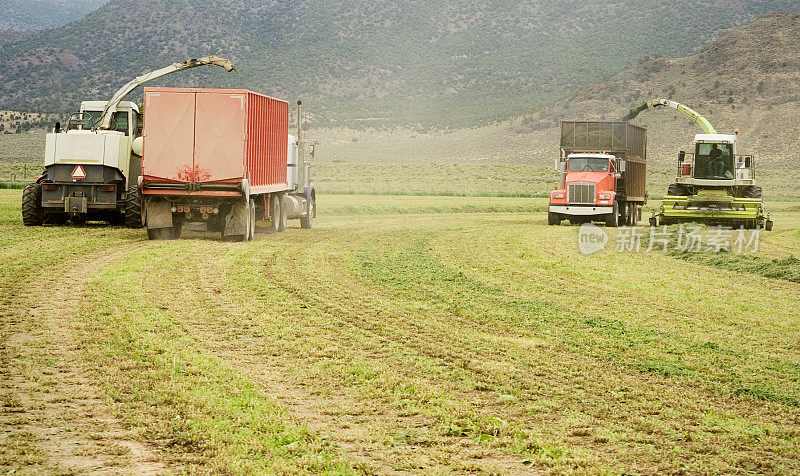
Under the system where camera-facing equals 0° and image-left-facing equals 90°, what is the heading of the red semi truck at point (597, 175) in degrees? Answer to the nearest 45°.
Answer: approximately 0°

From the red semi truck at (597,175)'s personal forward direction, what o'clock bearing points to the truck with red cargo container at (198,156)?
The truck with red cargo container is roughly at 1 o'clock from the red semi truck.
